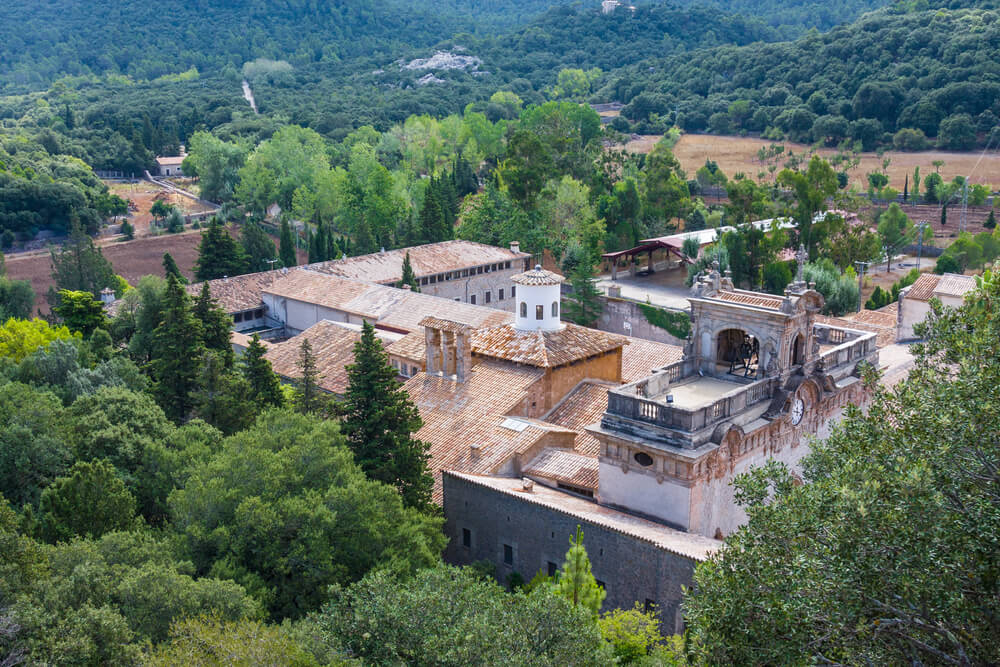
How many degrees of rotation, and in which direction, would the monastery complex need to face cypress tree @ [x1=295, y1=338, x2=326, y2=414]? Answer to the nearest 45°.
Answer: approximately 135° to its right

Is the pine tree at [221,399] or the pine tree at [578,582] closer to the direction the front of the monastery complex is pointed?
the pine tree at [578,582]

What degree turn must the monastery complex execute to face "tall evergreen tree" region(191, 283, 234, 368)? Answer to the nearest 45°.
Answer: approximately 180°

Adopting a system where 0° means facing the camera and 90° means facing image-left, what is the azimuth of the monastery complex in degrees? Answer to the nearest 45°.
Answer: approximately 315°

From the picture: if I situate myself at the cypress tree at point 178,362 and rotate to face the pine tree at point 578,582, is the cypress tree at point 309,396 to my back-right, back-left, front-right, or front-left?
front-left

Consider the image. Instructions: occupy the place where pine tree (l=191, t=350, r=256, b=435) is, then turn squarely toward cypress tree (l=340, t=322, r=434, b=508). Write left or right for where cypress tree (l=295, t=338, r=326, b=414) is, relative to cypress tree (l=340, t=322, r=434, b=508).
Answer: left

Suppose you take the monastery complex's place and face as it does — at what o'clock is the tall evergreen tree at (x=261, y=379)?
The tall evergreen tree is roughly at 5 o'clock from the monastery complex.

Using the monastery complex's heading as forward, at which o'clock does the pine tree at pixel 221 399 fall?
The pine tree is roughly at 5 o'clock from the monastery complex.

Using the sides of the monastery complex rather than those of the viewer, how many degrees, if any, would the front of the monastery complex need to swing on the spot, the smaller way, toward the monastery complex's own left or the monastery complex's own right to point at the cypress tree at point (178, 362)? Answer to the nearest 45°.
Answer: approximately 135° to the monastery complex's own right

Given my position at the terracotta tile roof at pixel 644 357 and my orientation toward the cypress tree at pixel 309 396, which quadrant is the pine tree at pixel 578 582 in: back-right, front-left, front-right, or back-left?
front-left

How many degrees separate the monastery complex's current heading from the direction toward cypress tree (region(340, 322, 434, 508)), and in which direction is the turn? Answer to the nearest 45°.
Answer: approximately 135° to its right
